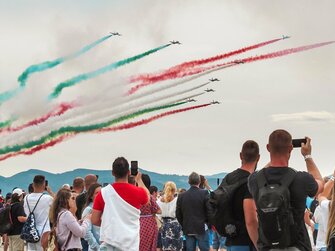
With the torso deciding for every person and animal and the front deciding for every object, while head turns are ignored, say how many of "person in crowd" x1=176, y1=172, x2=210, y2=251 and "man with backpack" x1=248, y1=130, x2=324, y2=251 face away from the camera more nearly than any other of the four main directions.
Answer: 2

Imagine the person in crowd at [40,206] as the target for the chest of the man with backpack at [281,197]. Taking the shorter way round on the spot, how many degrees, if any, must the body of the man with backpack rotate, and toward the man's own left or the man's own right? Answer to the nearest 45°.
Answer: approximately 45° to the man's own left

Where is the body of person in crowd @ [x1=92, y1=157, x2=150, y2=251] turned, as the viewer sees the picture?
away from the camera

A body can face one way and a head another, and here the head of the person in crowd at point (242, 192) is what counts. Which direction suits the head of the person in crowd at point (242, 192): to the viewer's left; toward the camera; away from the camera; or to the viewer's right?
away from the camera

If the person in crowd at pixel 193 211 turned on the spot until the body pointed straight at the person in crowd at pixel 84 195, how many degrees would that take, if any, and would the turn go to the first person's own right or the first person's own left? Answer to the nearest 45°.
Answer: approximately 135° to the first person's own left

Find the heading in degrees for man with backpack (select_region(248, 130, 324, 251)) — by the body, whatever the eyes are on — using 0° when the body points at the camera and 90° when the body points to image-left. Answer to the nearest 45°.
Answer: approximately 180°

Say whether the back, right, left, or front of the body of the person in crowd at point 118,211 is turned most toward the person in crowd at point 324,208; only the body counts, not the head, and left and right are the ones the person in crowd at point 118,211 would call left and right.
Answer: right

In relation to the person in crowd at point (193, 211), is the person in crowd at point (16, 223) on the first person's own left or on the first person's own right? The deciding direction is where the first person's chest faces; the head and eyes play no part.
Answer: on the first person's own left

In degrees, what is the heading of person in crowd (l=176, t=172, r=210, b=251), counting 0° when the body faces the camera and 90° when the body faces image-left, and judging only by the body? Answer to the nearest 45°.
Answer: approximately 180°

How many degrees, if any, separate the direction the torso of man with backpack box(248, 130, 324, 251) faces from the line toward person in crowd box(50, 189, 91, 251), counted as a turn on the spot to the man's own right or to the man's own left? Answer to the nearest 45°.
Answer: approximately 45° to the man's own left

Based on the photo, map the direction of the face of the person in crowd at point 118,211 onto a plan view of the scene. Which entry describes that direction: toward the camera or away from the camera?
away from the camera
